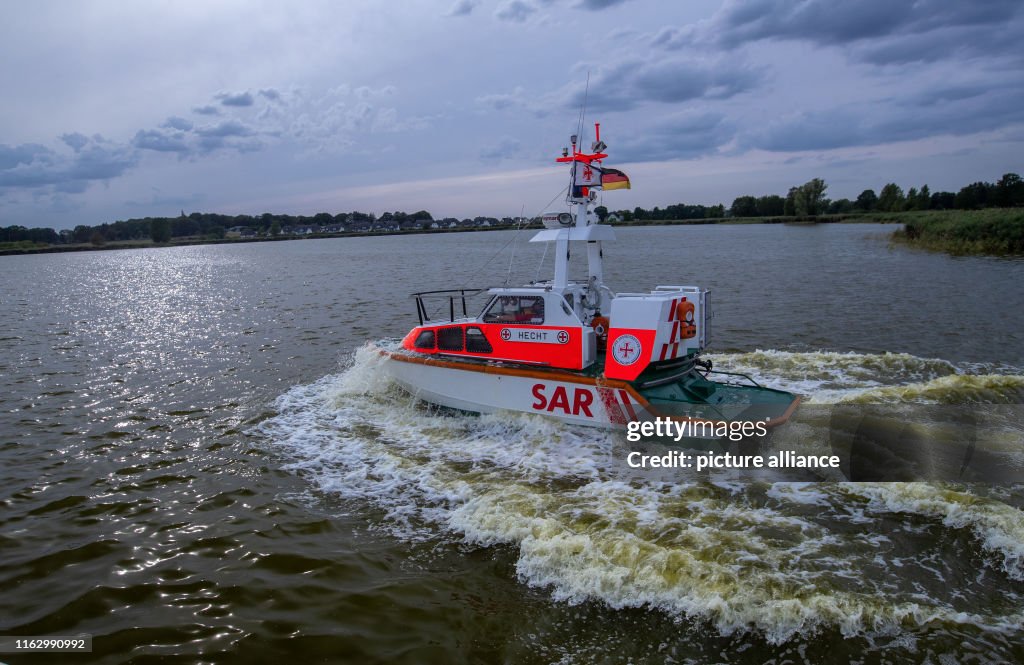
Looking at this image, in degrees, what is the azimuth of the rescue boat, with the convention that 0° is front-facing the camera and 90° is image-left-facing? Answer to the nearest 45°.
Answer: approximately 135°
